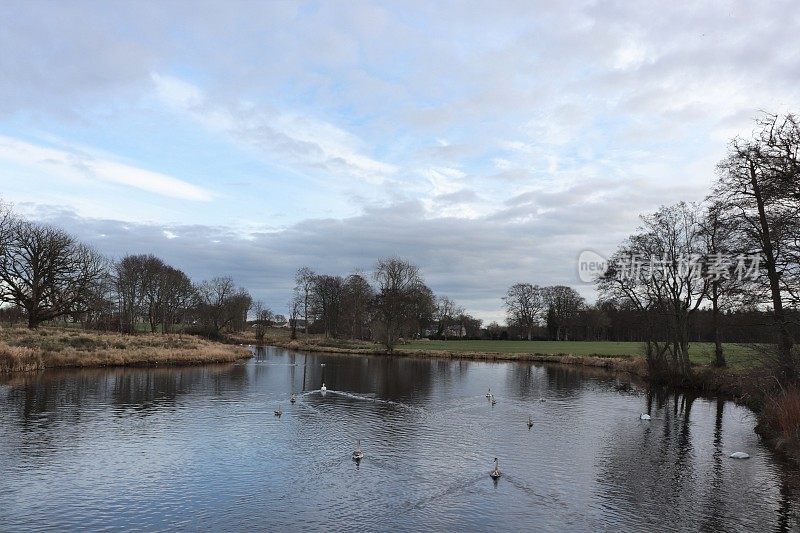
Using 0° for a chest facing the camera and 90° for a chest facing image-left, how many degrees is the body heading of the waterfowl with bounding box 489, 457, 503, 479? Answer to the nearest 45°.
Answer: approximately 180°
